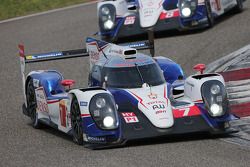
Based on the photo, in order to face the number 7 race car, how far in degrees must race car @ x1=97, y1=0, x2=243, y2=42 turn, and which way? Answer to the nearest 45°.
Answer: approximately 45° to its left

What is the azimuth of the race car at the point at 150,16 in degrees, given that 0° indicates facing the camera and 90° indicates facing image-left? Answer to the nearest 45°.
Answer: approximately 45°

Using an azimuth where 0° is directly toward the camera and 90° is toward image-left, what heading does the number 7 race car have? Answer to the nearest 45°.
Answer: approximately 315°

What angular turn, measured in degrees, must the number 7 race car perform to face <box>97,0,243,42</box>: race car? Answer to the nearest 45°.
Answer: approximately 135° to its left
